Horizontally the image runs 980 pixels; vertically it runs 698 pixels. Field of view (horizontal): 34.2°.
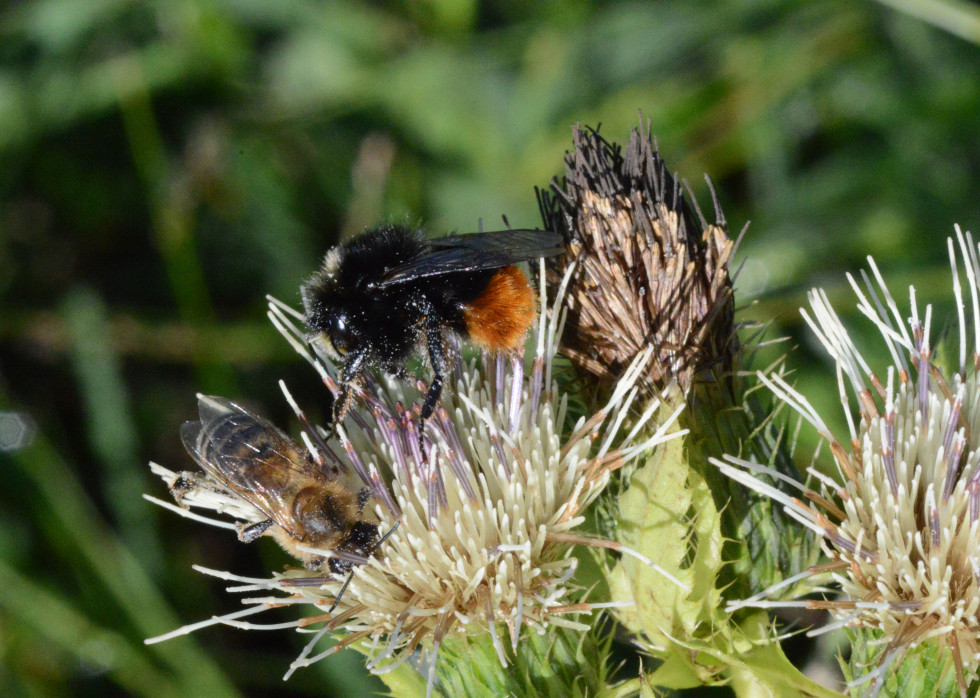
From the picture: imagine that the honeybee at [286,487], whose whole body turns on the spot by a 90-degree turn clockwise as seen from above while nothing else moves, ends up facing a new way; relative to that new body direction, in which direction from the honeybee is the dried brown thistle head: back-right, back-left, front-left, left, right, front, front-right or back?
back-left

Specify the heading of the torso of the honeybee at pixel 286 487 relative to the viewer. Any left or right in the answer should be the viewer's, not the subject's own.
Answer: facing the viewer and to the right of the viewer

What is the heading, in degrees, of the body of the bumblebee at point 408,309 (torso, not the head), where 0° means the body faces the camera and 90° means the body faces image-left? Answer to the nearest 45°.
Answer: approximately 90°

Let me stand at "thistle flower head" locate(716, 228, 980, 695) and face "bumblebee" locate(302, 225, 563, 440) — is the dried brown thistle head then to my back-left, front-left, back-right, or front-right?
front-right

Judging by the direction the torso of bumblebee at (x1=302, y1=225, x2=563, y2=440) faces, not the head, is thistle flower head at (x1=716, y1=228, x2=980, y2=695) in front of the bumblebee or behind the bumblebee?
behind

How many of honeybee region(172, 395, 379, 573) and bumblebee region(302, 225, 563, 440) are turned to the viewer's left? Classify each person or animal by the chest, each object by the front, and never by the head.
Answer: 1

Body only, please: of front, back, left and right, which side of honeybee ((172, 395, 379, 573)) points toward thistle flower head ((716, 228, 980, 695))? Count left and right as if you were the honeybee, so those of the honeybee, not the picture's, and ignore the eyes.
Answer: front

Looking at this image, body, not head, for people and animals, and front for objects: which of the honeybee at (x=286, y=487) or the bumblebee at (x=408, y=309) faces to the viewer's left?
the bumblebee at (x=408, y=309)

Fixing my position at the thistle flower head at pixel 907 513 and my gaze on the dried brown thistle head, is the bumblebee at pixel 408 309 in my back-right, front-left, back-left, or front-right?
front-left
